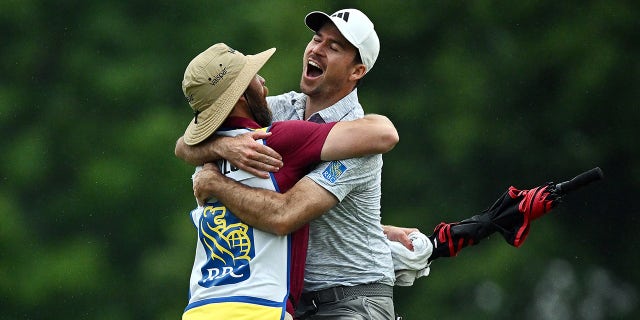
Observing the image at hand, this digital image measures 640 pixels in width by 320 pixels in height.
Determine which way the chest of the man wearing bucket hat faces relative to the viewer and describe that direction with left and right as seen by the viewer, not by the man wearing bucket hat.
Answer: facing away from the viewer and to the right of the viewer

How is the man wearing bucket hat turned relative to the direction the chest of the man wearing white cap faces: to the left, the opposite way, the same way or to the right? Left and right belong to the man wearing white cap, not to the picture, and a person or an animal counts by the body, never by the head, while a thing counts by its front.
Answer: the opposite way

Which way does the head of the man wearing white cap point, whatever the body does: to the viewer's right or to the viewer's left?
to the viewer's left

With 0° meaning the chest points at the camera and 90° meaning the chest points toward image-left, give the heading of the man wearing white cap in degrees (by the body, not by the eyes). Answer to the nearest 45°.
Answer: approximately 45°

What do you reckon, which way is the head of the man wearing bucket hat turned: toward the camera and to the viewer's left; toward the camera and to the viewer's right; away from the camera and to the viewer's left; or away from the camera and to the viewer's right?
away from the camera and to the viewer's right
